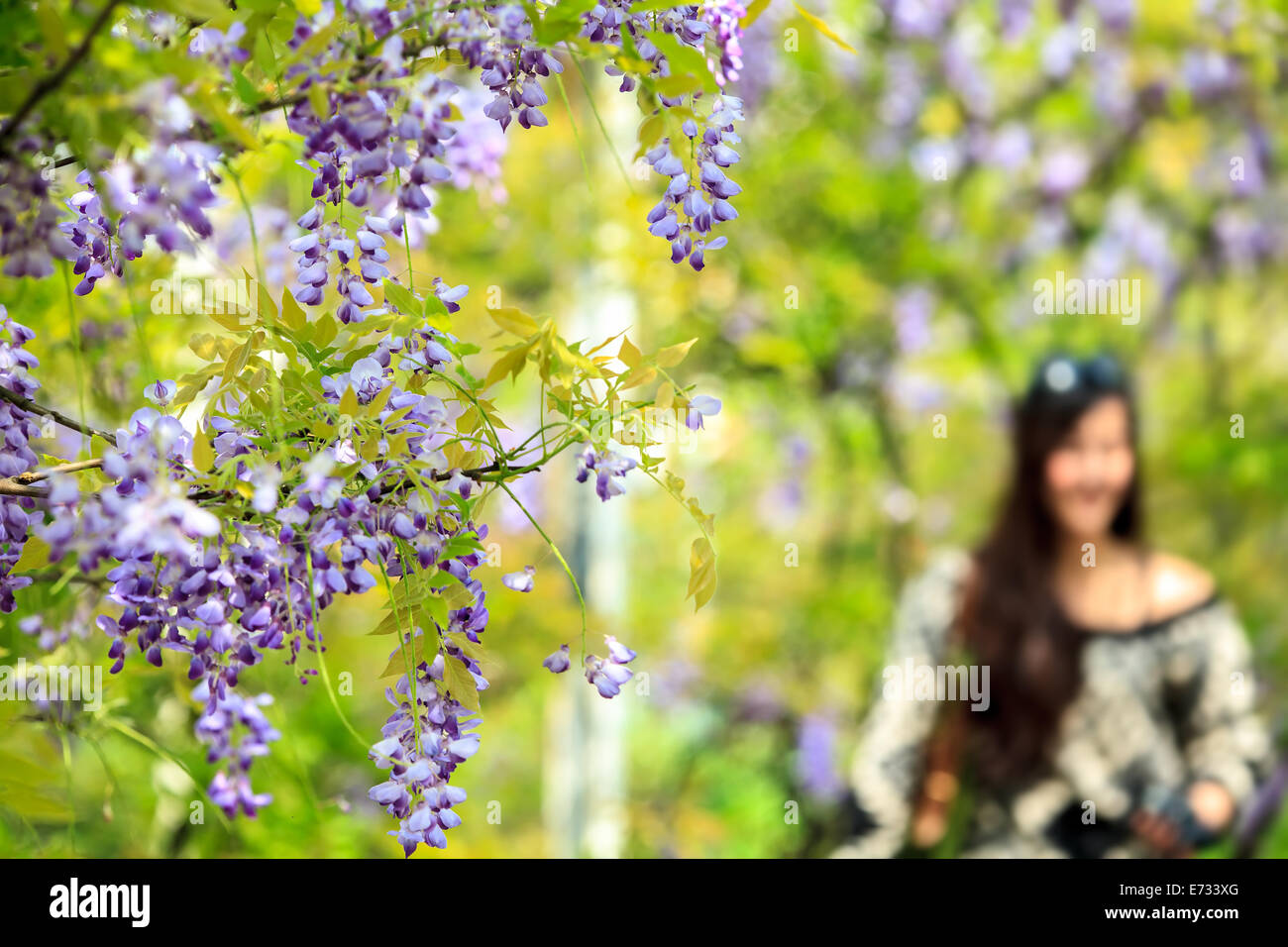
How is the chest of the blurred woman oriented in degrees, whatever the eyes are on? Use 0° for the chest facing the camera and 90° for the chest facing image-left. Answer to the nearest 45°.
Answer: approximately 0°

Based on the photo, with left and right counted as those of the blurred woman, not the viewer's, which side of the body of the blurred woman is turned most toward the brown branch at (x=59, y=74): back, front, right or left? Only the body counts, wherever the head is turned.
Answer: front

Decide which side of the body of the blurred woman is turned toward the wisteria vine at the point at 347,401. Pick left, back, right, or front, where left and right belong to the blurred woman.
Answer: front
